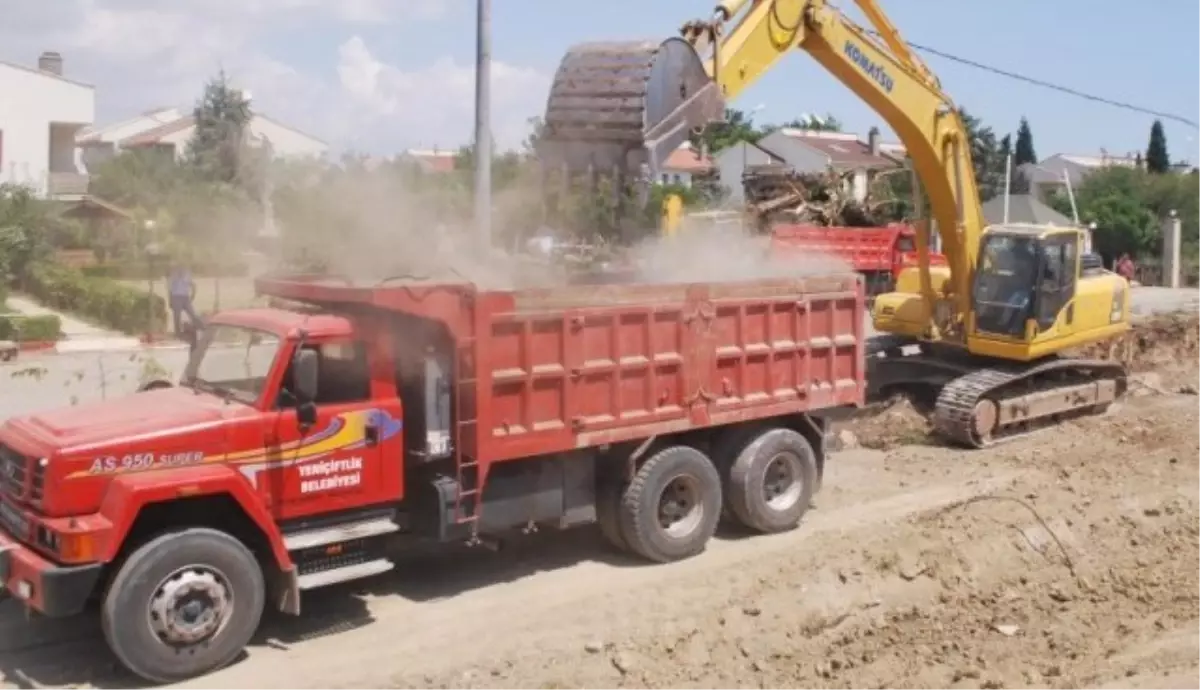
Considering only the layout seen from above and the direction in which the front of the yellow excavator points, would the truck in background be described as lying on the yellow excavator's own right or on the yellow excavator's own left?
on the yellow excavator's own right

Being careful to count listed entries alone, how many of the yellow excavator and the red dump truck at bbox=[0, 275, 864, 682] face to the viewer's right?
0

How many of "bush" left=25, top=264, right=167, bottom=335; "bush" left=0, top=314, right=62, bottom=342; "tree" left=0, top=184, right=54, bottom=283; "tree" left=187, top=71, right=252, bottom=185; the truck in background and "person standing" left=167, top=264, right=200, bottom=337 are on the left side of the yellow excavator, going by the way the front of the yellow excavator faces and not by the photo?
0

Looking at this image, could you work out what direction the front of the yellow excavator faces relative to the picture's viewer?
facing the viewer and to the left of the viewer

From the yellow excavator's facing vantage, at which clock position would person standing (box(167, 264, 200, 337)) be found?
The person standing is roughly at 2 o'clock from the yellow excavator.

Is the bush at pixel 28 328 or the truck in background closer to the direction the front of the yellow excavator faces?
the bush

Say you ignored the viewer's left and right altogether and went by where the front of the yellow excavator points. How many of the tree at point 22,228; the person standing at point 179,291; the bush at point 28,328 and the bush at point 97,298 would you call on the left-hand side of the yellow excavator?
0

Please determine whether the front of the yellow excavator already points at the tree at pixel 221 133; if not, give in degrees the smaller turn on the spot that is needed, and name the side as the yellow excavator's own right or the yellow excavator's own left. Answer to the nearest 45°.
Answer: approximately 90° to the yellow excavator's own right

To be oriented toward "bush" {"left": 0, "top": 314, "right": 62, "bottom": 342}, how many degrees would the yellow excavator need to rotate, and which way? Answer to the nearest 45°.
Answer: approximately 45° to its right

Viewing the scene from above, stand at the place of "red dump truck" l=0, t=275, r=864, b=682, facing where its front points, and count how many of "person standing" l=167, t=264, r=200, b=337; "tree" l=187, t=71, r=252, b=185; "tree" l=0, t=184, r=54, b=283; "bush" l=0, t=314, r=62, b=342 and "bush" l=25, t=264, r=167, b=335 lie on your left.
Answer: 0

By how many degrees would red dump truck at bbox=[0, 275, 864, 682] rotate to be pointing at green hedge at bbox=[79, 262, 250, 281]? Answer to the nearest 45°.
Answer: approximately 135° to its right

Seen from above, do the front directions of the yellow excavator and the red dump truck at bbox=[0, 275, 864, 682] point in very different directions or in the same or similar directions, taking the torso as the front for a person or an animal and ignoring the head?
same or similar directions

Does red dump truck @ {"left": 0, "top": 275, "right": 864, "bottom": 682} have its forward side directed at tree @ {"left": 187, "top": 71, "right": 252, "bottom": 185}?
no

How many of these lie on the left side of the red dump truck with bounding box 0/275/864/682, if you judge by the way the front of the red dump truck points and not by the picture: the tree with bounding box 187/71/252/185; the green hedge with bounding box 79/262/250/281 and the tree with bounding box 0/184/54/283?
0

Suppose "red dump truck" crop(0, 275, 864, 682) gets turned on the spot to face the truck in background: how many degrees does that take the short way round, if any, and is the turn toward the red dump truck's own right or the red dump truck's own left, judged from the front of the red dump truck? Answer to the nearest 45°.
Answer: approximately 180°
